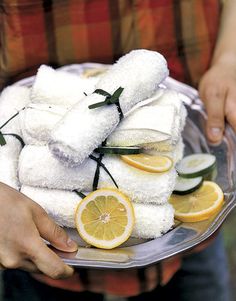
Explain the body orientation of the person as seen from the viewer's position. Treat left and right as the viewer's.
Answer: facing the viewer
